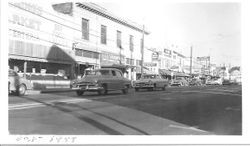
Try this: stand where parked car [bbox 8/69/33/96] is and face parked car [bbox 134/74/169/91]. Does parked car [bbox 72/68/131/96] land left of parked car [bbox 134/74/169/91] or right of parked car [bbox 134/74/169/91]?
right

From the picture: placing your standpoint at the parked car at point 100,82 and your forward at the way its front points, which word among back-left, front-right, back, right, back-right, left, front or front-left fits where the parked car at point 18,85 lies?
front-right

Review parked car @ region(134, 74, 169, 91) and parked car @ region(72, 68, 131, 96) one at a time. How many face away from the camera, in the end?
0

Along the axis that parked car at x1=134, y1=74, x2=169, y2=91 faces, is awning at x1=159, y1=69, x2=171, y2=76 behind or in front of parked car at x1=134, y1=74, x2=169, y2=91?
behind

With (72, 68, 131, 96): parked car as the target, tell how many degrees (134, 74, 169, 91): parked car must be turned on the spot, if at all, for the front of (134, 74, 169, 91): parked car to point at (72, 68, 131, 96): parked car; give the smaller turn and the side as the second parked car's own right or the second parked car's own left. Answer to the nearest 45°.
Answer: approximately 45° to the second parked car's own left

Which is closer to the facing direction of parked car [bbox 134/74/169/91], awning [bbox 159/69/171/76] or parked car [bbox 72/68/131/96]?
the parked car

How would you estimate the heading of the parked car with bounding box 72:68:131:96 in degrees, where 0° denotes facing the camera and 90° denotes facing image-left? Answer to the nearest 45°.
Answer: approximately 45°

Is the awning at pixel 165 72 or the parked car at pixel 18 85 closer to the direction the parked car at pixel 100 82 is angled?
the parked car

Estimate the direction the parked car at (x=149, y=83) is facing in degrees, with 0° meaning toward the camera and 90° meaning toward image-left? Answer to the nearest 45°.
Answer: approximately 45°

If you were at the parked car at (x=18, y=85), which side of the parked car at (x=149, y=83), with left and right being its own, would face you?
front

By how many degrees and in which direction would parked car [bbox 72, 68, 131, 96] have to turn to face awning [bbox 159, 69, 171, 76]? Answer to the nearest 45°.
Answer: approximately 135° to its right

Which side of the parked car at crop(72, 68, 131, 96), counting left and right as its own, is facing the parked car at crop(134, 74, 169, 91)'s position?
back
